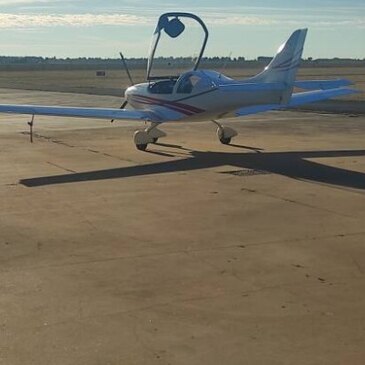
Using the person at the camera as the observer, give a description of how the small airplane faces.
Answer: facing away from the viewer and to the left of the viewer
